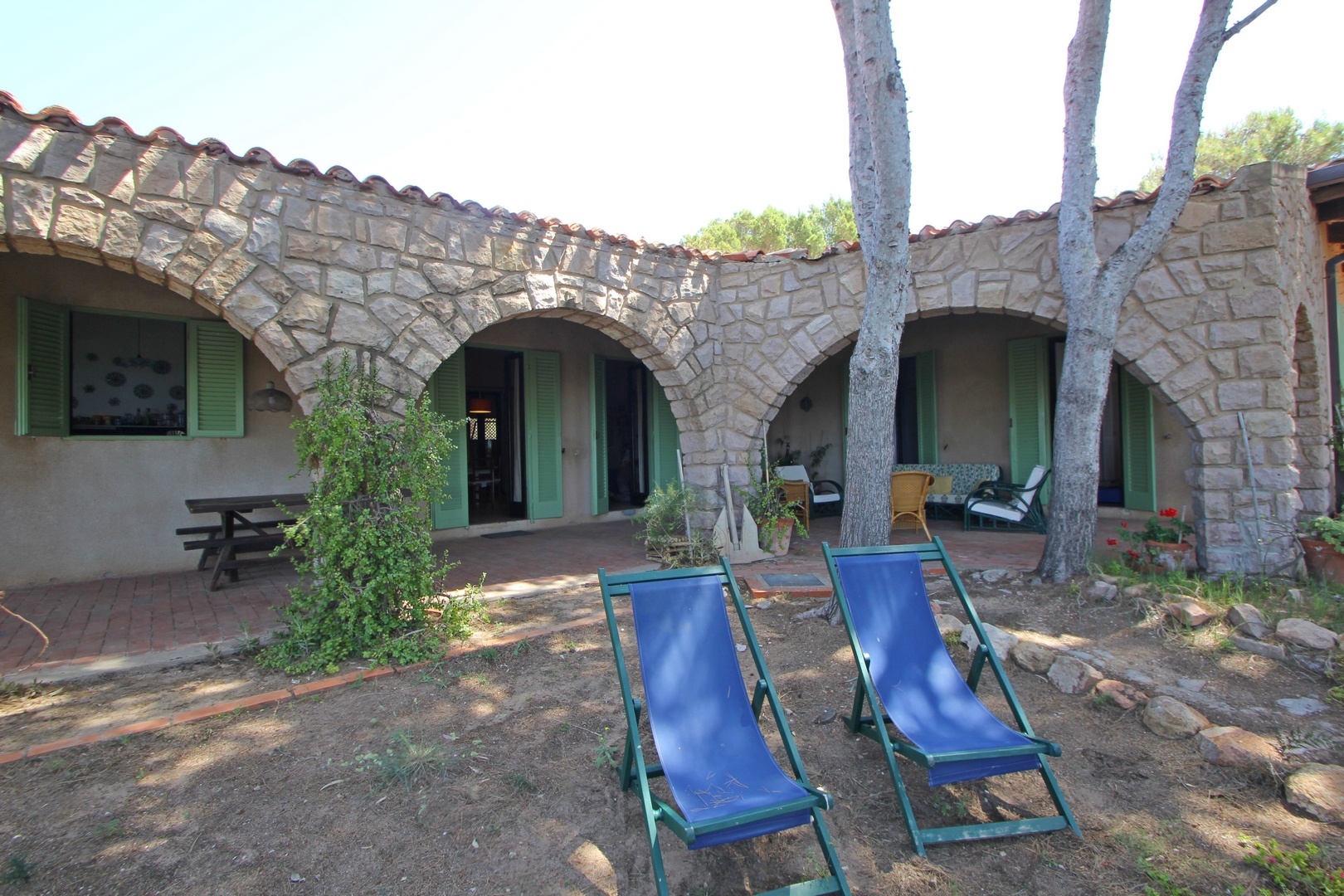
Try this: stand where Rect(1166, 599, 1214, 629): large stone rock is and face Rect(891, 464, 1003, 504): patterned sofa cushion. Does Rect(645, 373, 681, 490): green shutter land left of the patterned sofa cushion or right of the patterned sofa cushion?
left

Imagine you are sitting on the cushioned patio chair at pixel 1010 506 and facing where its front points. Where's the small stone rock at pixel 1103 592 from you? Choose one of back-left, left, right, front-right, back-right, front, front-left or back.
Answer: left

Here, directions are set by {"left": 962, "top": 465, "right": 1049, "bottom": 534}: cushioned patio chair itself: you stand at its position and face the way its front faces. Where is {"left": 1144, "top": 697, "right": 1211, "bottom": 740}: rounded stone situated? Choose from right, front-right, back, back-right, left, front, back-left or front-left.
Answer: left

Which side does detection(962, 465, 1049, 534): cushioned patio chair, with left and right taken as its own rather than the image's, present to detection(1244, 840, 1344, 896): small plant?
left

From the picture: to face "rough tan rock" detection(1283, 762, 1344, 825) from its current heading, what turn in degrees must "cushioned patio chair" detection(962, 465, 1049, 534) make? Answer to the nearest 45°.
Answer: approximately 90° to its left

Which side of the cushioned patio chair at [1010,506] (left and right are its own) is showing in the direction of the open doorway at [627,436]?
front

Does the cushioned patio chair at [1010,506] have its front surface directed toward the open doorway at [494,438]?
yes

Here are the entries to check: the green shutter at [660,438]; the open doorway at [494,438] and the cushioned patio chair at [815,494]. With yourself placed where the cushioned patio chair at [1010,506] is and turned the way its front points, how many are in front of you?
3

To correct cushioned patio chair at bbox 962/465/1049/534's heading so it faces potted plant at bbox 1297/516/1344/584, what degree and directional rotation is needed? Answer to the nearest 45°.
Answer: approximately 135° to its left

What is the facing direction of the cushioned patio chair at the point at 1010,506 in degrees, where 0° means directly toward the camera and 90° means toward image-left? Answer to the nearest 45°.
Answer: approximately 90°

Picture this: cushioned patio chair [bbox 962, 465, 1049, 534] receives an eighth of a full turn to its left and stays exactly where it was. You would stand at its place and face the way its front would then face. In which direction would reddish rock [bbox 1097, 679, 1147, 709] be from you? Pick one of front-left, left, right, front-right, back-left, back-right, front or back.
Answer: front-left

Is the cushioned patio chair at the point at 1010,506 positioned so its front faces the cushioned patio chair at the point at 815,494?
yes
